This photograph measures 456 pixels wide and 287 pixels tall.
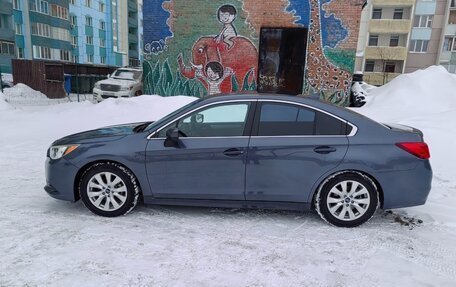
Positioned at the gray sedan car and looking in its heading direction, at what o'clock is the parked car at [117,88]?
The parked car is roughly at 2 o'clock from the gray sedan car.

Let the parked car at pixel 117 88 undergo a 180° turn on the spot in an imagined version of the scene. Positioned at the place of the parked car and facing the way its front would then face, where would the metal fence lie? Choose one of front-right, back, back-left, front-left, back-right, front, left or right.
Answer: left

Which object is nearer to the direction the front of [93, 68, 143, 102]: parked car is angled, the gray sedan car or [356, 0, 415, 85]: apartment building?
the gray sedan car

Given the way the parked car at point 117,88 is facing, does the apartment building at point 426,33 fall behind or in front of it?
behind

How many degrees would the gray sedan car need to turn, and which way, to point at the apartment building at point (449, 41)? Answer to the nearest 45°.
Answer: approximately 135° to its right

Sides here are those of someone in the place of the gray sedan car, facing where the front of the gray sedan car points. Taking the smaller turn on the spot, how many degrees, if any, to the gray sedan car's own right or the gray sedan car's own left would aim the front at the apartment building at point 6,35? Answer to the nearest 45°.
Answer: approximately 45° to the gray sedan car's own right

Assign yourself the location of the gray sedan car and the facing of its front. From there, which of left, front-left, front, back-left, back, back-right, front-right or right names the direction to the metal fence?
front-right

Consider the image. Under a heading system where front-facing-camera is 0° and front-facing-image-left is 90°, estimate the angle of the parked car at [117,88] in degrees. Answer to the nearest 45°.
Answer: approximately 45°

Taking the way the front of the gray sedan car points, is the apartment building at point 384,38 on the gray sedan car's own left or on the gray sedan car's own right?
on the gray sedan car's own right

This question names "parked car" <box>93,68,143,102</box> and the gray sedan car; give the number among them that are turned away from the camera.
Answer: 0

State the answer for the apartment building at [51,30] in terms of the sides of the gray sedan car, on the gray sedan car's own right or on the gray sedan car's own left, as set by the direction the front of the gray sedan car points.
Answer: on the gray sedan car's own right

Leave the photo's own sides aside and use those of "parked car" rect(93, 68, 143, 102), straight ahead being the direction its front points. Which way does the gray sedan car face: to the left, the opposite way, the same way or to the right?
to the right

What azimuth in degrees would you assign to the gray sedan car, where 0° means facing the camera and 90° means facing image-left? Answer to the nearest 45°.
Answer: approximately 90°
